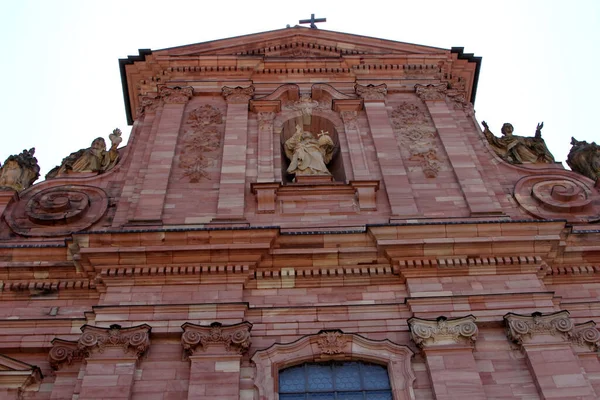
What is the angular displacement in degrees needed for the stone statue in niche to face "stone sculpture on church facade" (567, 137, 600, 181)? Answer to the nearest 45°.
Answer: approximately 90° to its left

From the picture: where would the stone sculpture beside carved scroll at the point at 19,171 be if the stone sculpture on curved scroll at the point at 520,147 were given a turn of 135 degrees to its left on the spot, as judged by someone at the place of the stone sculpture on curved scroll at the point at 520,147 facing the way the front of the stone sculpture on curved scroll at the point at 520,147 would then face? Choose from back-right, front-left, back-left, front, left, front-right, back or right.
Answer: back

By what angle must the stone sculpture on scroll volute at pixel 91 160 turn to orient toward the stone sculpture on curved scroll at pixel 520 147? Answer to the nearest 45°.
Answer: approximately 45° to its left

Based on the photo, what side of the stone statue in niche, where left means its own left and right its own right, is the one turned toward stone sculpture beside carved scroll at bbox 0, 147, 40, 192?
right

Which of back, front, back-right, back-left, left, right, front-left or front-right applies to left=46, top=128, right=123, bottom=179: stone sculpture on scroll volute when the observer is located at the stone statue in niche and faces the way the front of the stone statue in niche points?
right

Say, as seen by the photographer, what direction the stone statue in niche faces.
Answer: facing the viewer

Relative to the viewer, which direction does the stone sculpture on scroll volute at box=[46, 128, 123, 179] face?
toward the camera

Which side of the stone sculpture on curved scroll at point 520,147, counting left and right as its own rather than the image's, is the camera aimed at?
front

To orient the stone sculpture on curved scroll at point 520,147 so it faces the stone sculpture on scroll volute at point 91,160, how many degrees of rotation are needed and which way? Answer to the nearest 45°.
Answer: approximately 45° to its right

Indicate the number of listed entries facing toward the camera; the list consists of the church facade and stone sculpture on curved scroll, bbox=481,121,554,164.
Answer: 2

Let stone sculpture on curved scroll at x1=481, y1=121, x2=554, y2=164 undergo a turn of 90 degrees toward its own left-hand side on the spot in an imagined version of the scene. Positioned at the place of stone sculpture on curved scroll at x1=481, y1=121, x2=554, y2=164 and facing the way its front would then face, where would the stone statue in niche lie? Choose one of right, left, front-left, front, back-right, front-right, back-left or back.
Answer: back-right
